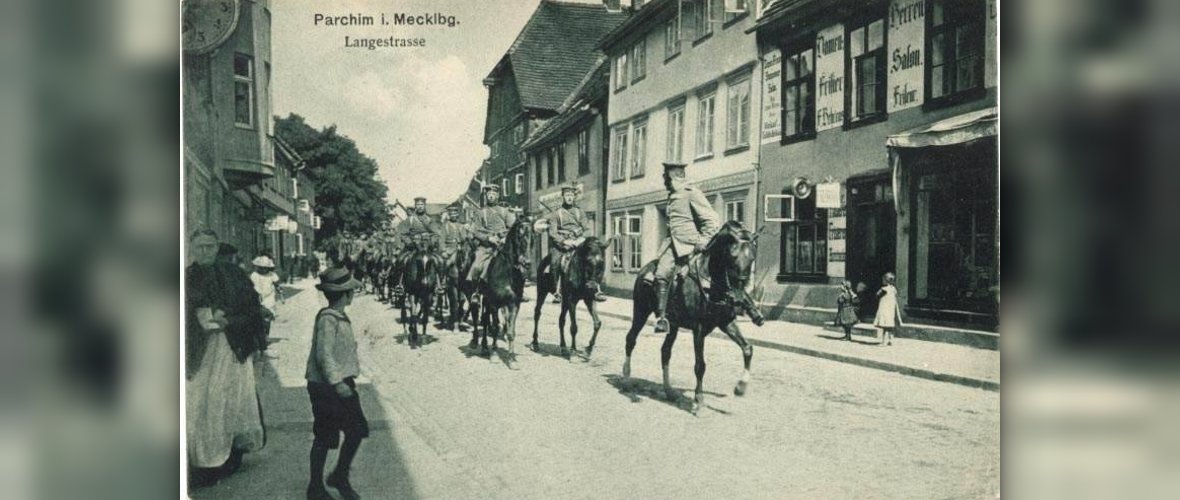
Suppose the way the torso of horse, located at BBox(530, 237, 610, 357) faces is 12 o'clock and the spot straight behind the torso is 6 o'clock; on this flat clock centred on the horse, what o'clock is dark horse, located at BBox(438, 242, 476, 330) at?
The dark horse is roughly at 5 o'clock from the horse.

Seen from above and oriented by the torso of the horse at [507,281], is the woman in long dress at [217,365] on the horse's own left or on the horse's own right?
on the horse's own right

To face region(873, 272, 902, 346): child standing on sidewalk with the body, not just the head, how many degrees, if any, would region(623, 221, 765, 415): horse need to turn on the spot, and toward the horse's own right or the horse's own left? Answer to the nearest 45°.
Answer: approximately 45° to the horse's own left

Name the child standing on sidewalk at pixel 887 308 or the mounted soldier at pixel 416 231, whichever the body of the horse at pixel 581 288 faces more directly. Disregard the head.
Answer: the child standing on sidewalk

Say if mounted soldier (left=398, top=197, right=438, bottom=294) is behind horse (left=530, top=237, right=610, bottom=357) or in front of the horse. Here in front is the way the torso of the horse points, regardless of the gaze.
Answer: behind

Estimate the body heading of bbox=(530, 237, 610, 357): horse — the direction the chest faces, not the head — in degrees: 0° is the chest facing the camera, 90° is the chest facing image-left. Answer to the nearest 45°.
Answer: approximately 315°

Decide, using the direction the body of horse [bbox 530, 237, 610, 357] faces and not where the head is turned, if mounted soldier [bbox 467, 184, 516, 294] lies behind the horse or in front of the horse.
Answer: behind

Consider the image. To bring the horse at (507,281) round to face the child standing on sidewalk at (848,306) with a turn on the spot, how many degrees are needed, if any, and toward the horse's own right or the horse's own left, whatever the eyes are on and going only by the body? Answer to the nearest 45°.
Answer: approximately 45° to the horse's own left
